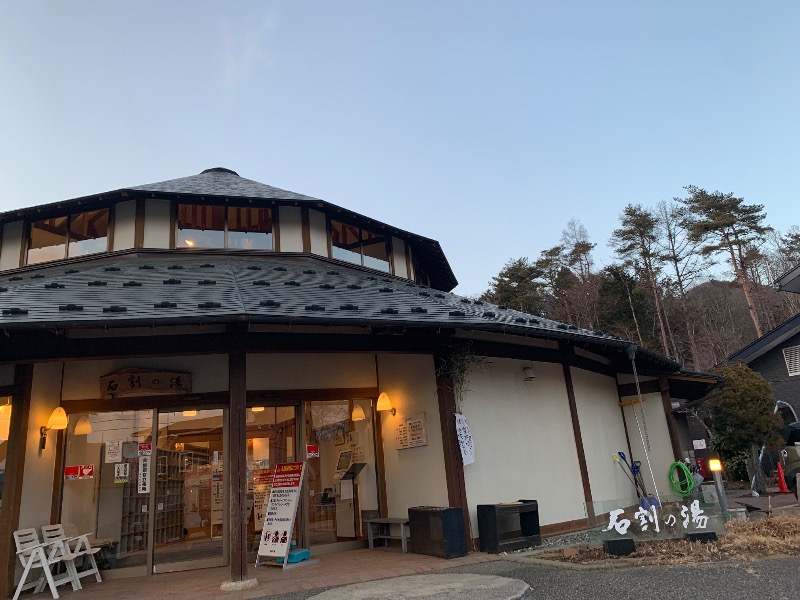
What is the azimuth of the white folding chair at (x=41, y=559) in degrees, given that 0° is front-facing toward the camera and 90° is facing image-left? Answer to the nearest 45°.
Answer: approximately 315°

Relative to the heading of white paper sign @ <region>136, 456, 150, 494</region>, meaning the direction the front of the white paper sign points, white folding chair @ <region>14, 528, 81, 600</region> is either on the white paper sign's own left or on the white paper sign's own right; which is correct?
on the white paper sign's own right

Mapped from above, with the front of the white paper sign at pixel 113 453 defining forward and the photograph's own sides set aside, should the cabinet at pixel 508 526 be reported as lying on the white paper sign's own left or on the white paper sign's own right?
on the white paper sign's own left

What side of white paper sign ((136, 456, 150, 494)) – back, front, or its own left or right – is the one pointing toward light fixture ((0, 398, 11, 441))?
right

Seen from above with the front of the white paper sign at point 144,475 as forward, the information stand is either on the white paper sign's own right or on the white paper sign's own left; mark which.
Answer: on the white paper sign's own left

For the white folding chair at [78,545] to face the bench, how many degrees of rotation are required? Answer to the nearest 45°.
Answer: approximately 45° to its left

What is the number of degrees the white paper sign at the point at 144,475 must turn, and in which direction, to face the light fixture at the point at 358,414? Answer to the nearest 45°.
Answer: approximately 90° to its left

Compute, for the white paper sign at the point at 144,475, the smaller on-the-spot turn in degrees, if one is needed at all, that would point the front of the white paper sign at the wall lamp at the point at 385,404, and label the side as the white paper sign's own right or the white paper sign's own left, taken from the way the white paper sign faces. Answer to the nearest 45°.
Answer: approximately 90° to the white paper sign's own left

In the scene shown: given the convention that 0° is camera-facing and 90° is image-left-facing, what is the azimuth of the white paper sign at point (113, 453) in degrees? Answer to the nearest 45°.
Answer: approximately 0°

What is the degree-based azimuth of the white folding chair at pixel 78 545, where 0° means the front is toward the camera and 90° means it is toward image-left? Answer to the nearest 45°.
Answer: approximately 315°
